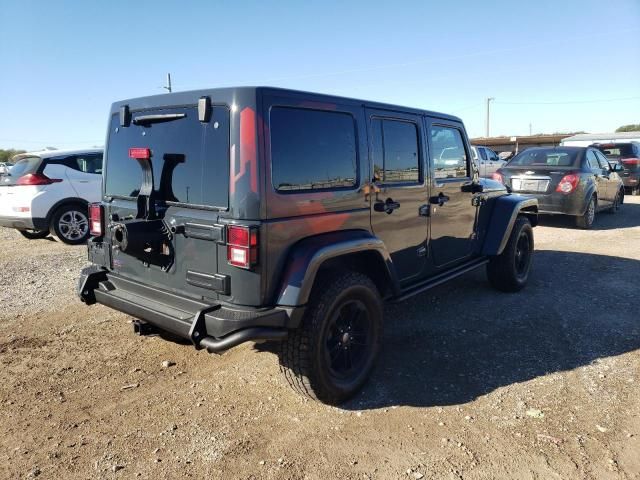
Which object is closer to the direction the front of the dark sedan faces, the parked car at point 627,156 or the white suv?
the parked car

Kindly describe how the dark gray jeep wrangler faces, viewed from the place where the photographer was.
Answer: facing away from the viewer and to the right of the viewer

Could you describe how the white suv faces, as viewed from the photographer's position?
facing away from the viewer and to the right of the viewer

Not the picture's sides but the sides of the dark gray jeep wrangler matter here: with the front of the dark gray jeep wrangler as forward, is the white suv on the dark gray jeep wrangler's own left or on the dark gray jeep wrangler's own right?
on the dark gray jeep wrangler's own left

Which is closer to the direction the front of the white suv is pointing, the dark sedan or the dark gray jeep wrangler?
the dark sedan

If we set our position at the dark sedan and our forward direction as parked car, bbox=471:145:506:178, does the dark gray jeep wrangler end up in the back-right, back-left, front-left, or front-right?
back-left

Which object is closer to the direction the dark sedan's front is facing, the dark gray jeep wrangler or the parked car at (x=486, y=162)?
the parked car

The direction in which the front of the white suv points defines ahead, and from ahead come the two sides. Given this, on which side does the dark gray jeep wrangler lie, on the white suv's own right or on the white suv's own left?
on the white suv's own right

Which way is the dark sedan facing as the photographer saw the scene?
facing away from the viewer and to the right of the viewer

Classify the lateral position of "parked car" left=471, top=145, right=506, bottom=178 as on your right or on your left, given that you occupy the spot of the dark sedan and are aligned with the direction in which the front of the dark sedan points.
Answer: on your left
